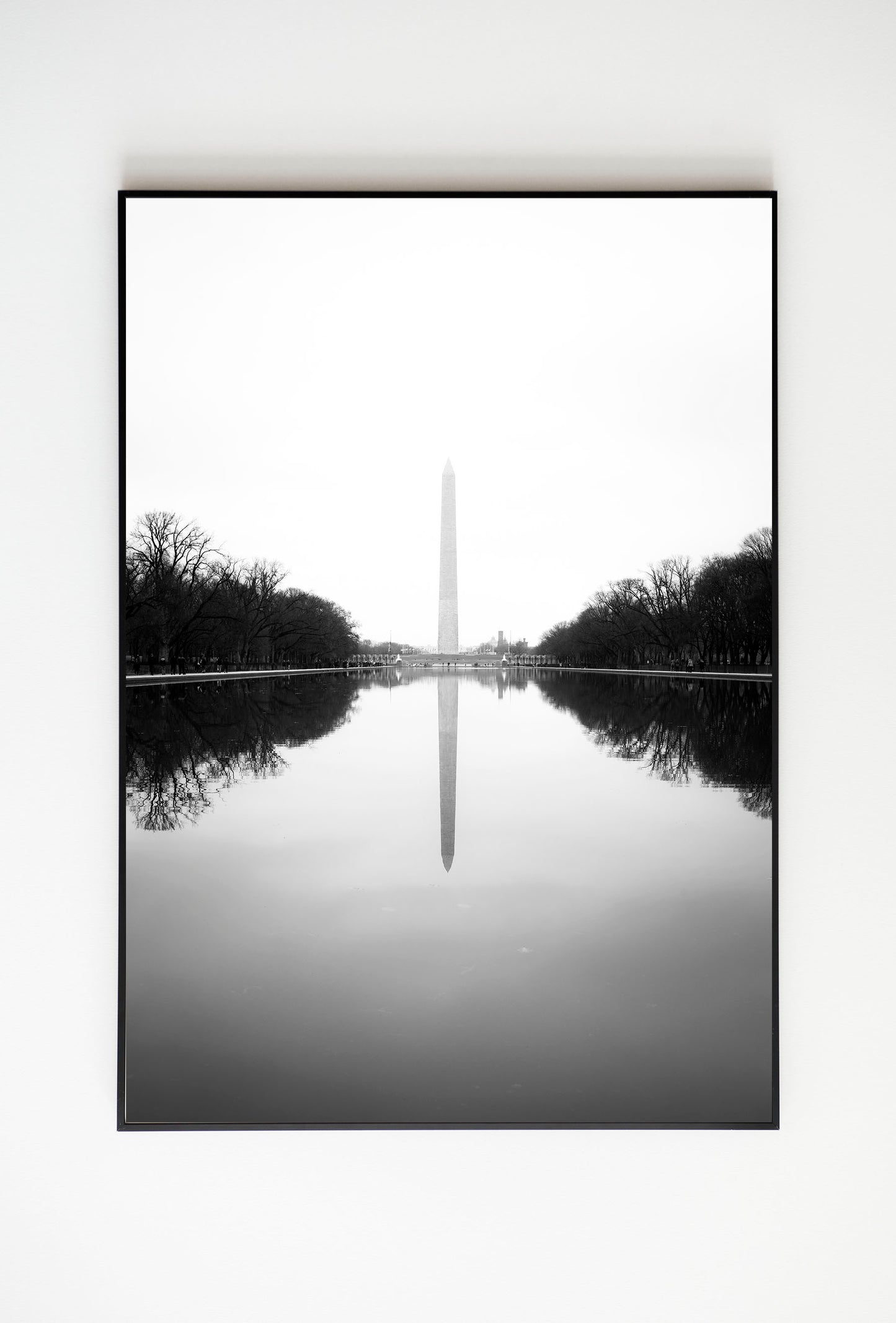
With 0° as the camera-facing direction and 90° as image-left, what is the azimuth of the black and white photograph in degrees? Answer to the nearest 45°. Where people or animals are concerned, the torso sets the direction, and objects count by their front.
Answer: approximately 0°
